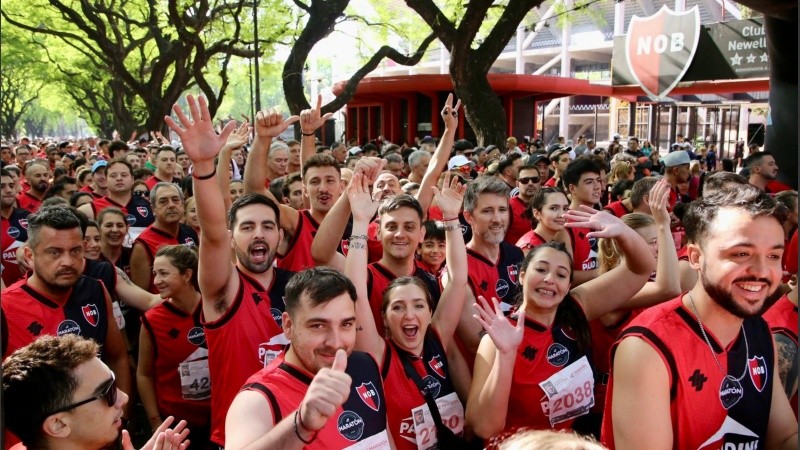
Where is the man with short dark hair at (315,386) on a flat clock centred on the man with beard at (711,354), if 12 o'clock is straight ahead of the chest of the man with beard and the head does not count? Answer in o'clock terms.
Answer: The man with short dark hair is roughly at 4 o'clock from the man with beard.

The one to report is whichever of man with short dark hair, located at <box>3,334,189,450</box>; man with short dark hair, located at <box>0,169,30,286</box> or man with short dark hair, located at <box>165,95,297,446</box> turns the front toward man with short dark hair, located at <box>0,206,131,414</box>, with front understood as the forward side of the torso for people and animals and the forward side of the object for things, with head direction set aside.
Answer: man with short dark hair, located at <box>0,169,30,286</box>

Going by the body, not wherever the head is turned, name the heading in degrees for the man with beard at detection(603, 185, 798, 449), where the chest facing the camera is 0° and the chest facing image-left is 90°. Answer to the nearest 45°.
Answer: approximately 315°

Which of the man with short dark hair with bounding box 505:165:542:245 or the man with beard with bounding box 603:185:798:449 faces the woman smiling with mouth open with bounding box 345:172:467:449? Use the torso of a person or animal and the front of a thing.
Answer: the man with short dark hair

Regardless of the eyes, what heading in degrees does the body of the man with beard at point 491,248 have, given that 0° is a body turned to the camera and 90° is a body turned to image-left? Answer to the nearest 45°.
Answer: approximately 315°

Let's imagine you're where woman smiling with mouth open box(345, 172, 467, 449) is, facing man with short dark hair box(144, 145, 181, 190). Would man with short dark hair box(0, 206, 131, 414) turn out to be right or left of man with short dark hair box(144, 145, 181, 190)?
left

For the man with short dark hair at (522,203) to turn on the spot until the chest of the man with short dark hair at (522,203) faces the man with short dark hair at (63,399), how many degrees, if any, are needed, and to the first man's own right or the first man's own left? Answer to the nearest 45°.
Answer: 0° — they already face them

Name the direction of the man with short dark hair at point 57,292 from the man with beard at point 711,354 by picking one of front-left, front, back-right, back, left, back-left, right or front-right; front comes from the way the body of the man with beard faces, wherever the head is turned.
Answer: back-right

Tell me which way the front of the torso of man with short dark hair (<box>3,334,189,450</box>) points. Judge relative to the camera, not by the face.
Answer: to the viewer's right
